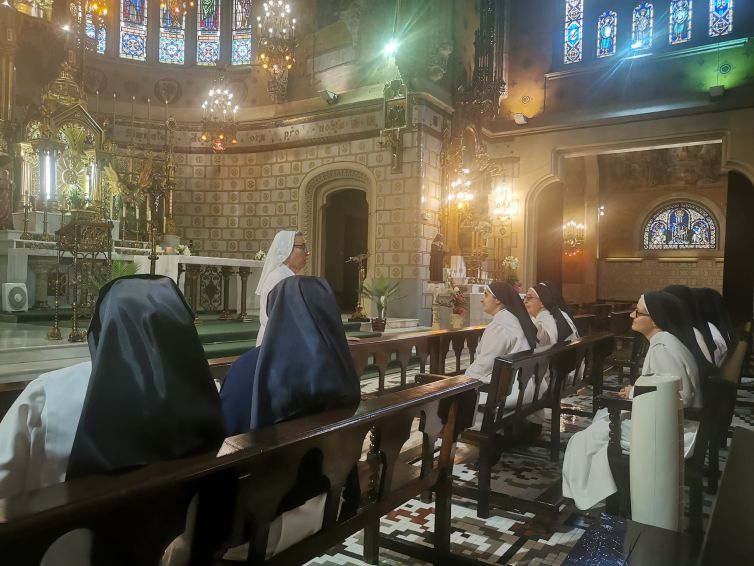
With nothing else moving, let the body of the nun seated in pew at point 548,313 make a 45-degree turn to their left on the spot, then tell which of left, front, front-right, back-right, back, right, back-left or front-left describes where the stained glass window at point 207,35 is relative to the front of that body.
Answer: right

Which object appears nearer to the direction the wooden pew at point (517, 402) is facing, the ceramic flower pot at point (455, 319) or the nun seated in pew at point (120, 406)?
the ceramic flower pot

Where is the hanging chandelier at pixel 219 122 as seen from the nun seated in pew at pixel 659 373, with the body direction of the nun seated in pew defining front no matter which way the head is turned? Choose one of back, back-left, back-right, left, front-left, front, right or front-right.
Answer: front-right

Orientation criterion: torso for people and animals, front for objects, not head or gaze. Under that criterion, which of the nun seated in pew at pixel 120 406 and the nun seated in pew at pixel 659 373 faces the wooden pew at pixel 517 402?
the nun seated in pew at pixel 659 373

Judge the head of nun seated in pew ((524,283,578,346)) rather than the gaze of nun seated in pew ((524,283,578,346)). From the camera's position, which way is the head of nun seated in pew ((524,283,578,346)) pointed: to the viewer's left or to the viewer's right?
to the viewer's left

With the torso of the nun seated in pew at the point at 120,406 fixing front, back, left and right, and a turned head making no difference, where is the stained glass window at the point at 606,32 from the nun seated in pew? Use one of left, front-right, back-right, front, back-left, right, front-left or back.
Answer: right

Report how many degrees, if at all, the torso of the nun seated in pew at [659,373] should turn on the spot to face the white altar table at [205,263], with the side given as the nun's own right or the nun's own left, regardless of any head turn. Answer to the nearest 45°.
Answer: approximately 45° to the nun's own right

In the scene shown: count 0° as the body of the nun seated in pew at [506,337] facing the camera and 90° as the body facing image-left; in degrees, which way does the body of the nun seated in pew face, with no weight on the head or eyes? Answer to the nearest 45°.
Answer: approximately 90°

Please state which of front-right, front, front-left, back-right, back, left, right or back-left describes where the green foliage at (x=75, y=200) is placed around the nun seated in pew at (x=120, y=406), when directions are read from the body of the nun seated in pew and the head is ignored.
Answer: front-right

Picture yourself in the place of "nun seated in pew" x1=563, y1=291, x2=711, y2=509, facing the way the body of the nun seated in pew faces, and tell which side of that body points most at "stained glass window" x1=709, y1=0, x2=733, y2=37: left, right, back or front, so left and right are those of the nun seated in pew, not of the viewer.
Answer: right

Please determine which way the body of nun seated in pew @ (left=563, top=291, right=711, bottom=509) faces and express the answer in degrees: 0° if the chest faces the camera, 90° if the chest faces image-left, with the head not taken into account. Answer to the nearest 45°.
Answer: approximately 90°

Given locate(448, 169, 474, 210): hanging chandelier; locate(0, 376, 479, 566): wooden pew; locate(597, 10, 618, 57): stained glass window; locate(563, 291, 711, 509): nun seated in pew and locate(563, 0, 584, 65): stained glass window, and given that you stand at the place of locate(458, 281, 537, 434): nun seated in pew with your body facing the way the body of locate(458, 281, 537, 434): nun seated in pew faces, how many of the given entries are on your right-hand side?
3

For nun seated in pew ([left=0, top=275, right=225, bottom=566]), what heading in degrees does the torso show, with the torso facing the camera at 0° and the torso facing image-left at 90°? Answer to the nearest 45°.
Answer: approximately 135°

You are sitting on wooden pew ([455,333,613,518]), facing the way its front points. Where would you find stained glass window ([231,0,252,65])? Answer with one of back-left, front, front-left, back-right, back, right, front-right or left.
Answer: front

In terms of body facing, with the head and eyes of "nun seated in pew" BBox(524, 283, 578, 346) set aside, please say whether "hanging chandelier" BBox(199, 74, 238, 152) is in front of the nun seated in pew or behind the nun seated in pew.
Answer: in front

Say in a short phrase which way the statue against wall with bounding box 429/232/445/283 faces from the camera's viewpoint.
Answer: facing the viewer and to the left of the viewer

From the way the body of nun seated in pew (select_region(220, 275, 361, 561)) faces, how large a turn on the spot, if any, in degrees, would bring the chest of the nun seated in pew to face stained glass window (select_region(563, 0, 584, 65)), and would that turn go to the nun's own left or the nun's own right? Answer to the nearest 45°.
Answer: approximately 90° to the nun's own right
